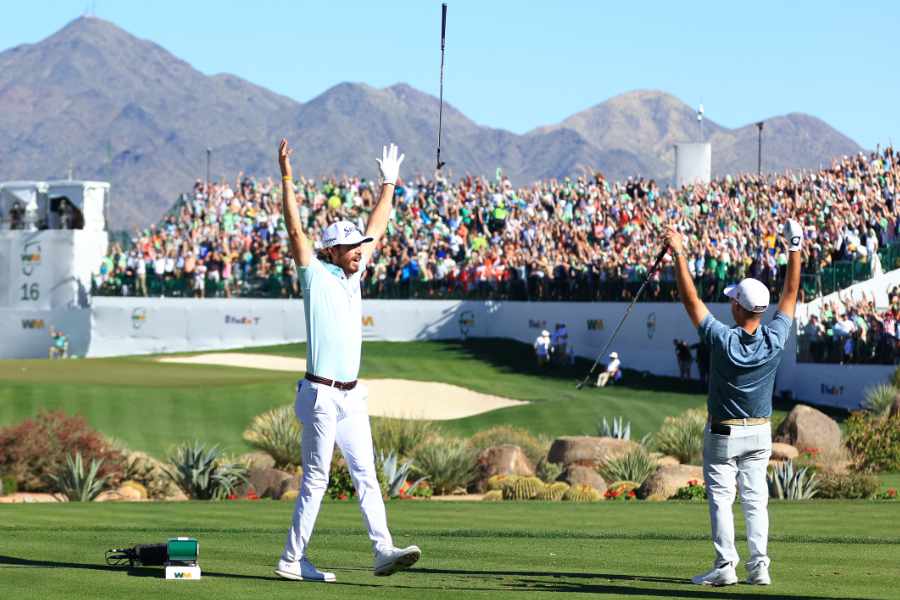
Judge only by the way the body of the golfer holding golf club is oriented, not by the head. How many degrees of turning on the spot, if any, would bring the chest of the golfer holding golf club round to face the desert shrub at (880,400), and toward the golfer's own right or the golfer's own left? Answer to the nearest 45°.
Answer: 0° — they already face it

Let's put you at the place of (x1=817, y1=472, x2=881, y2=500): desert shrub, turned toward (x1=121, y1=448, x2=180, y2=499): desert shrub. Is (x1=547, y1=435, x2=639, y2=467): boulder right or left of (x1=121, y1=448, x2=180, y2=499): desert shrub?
right

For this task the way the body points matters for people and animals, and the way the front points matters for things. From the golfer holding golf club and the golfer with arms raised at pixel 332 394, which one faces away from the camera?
the golfer holding golf club

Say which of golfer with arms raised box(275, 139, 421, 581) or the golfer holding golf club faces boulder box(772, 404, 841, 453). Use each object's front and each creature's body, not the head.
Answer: the golfer holding golf club

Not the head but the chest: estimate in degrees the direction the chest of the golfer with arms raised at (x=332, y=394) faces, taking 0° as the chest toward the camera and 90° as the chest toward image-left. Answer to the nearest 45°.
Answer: approximately 315°

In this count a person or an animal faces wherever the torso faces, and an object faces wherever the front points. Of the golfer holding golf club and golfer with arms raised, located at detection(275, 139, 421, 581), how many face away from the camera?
1

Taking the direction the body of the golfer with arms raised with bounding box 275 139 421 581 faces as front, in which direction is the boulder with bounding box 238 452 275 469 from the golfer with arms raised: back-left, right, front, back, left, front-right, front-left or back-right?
back-left

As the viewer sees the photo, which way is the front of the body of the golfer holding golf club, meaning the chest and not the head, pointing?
away from the camera

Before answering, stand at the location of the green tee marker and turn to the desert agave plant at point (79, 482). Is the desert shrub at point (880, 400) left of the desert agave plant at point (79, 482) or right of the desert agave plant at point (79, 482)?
right
